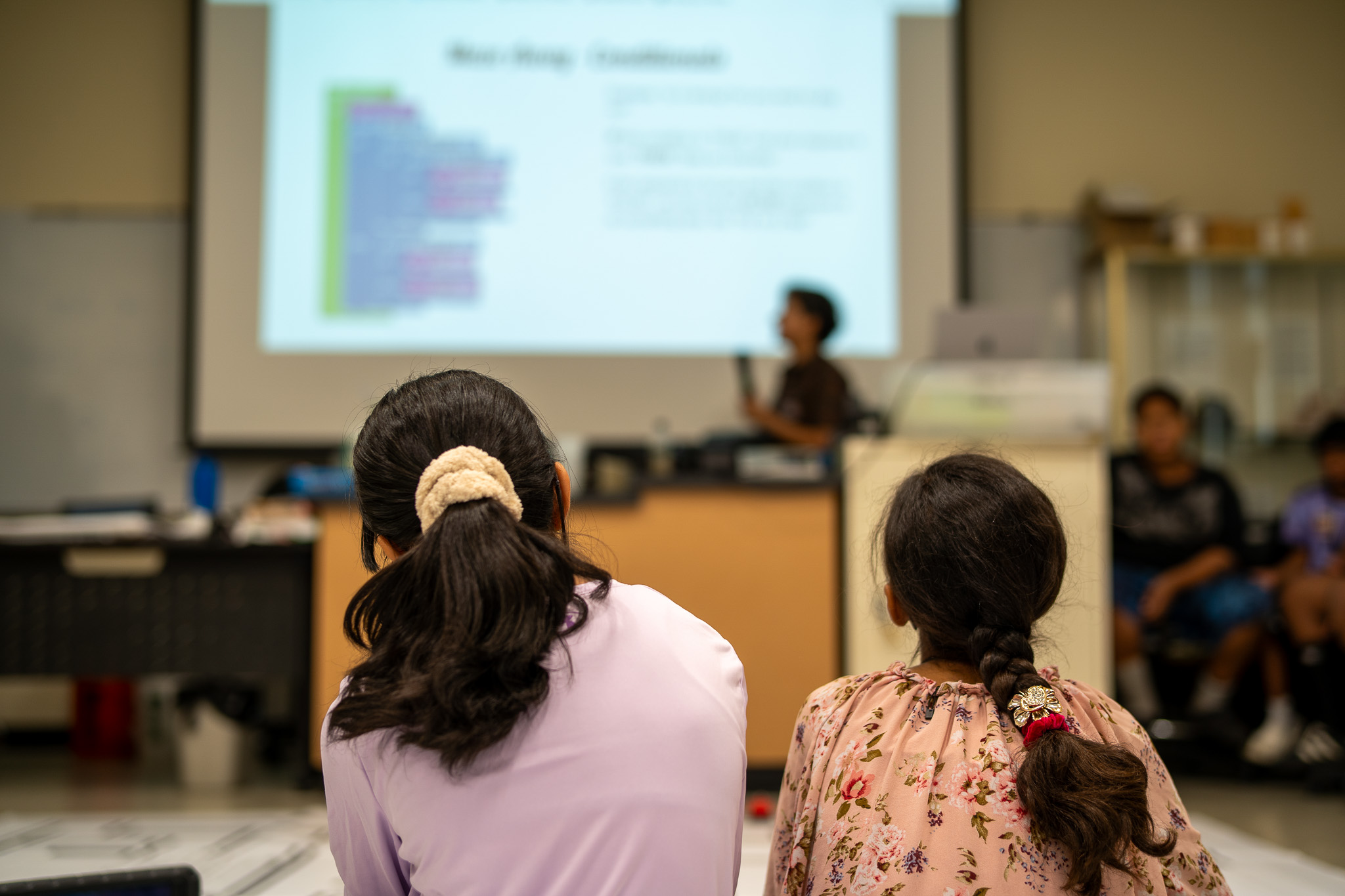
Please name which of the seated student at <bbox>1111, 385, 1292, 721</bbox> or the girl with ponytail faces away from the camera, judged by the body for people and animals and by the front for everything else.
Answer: the girl with ponytail

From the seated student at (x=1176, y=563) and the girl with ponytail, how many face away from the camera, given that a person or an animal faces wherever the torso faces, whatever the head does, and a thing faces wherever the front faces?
1

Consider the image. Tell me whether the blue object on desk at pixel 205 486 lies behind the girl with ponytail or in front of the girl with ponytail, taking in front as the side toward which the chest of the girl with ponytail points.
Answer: in front

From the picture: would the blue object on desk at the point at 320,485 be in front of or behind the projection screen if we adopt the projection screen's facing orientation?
in front

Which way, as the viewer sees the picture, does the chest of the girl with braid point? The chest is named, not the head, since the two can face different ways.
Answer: away from the camera

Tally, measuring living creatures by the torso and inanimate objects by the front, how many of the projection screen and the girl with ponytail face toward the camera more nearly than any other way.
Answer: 1

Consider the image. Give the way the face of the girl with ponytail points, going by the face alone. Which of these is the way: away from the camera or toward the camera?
away from the camera

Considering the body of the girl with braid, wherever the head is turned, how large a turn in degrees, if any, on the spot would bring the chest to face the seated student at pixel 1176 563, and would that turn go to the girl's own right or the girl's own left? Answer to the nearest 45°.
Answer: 0° — they already face them

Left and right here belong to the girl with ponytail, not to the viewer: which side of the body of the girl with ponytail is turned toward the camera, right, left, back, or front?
back

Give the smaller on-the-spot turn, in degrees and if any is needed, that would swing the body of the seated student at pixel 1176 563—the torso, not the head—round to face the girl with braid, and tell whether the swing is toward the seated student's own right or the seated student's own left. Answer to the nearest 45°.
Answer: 0° — they already face them

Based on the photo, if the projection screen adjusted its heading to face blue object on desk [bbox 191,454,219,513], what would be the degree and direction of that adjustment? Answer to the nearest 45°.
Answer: approximately 45° to its right

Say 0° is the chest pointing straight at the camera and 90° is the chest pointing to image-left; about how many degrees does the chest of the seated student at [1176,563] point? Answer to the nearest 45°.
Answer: approximately 0°

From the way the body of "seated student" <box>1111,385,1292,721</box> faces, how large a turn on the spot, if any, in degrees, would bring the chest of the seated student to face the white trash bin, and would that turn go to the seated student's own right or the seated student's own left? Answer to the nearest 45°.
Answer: approximately 45° to the seated student's own right

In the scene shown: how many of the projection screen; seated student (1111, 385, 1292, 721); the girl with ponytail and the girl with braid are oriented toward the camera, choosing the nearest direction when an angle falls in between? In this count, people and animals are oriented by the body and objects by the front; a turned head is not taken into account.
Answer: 2
